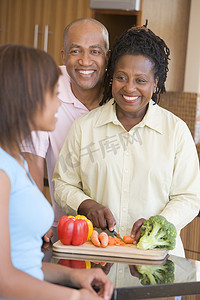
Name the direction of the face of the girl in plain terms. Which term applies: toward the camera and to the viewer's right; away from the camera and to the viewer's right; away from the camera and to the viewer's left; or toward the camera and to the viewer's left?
away from the camera and to the viewer's right

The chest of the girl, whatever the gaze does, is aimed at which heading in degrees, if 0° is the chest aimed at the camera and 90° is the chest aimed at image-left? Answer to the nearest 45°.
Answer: approximately 270°

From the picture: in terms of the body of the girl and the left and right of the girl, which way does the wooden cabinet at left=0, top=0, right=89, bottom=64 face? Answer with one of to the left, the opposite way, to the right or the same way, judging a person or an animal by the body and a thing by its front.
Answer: to the right

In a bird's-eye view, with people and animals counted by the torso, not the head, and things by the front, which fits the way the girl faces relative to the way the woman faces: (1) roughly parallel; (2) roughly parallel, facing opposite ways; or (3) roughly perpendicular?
roughly perpendicular

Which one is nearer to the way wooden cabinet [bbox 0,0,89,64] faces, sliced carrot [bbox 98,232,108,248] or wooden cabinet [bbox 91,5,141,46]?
the sliced carrot

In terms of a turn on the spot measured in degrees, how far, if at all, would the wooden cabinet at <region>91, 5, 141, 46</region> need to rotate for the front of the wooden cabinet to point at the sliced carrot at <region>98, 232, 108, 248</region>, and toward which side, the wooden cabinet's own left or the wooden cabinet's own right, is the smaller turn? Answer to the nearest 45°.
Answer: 0° — it already faces it

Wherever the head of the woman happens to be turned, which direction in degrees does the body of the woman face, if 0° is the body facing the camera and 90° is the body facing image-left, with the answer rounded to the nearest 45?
approximately 0°

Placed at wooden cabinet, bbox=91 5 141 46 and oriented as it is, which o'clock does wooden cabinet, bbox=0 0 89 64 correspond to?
wooden cabinet, bbox=0 0 89 64 is roughly at 4 o'clock from wooden cabinet, bbox=91 5 141 46.
